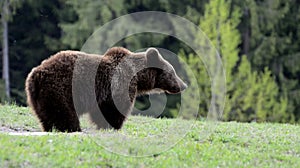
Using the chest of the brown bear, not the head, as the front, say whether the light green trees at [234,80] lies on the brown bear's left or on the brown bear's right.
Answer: on the brown bear's left

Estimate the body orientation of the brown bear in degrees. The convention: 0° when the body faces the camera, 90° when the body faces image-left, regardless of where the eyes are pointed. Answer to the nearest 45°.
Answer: approximately 270°
